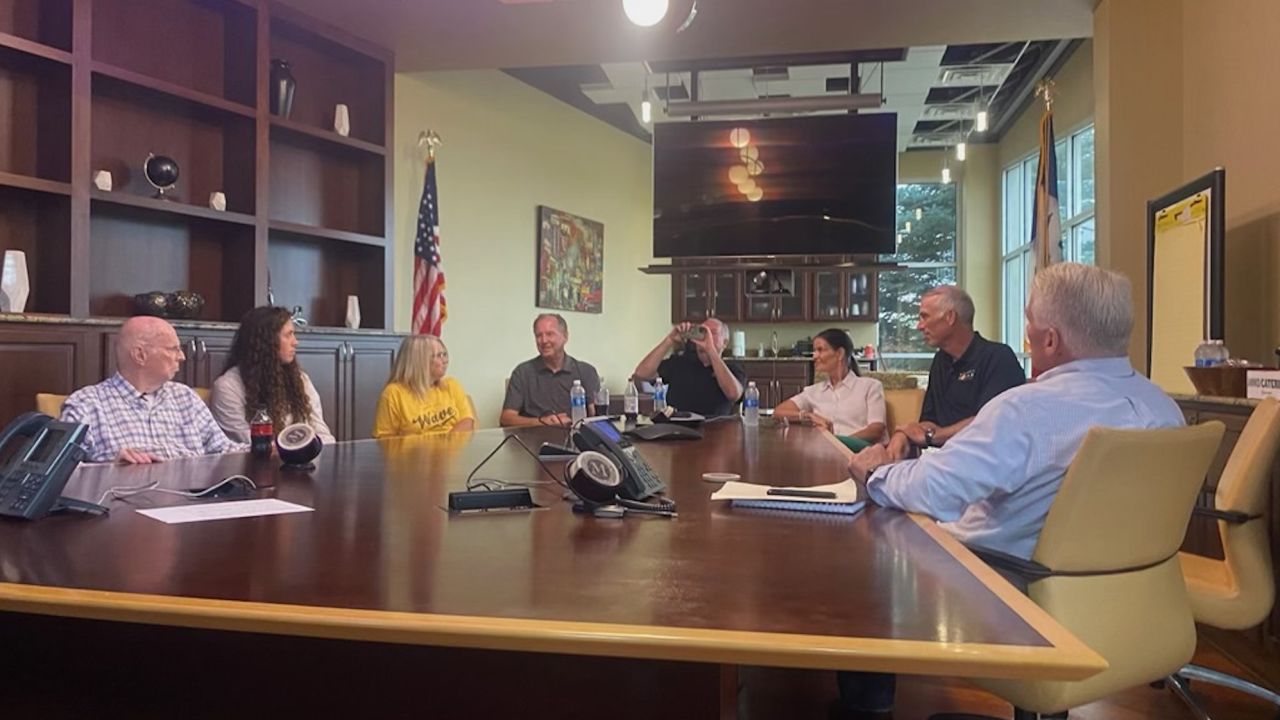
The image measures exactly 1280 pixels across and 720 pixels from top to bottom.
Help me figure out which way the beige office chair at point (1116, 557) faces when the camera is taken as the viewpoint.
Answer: facing away from the viewer and to the left of the viewer

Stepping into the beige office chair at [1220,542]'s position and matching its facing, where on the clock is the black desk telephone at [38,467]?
The black desk telephone is roughly at 10 o'clock from the beige office chair.

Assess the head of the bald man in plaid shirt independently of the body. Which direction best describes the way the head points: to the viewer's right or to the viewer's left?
to the viewer's right

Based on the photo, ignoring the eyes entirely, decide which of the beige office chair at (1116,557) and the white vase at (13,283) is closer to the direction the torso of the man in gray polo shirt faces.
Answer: the beige office chair

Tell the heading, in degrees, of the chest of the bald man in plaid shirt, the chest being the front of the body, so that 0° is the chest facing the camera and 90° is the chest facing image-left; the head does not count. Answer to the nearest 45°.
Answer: approximately 315°

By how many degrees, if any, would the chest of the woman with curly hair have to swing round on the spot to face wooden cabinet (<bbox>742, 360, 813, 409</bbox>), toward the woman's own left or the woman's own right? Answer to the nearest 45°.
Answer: approximately 90° to the woman's own left

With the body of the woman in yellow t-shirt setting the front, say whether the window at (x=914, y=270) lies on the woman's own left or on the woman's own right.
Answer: on the woman's own left

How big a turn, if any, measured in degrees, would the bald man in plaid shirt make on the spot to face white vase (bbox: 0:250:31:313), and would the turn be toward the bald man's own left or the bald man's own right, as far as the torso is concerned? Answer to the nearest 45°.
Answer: approximately 135° to the bald man's own left

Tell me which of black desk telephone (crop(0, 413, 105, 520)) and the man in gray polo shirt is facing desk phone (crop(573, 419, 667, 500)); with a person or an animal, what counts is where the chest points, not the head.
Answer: the man in gray polo shirt

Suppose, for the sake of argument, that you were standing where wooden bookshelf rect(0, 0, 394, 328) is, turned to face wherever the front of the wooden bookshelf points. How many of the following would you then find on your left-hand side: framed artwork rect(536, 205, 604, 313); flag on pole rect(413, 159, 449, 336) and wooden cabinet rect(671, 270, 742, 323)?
3

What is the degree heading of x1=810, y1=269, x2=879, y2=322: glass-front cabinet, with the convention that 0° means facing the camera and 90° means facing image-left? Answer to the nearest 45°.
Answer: approximately 0°

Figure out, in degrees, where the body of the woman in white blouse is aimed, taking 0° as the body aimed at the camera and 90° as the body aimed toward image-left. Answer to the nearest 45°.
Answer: approximately 45°

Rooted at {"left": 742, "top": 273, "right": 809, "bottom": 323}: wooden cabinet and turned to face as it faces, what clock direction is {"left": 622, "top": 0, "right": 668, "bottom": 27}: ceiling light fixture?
The ceiling light fixture is roughly at 12 o'clock from the wooden cabinet.
